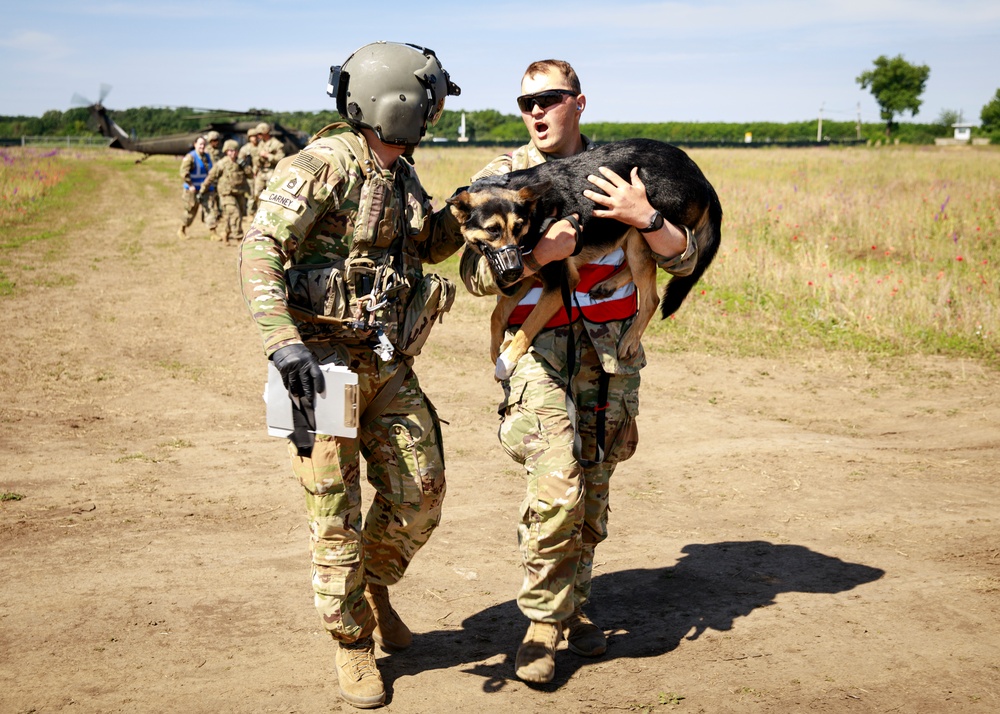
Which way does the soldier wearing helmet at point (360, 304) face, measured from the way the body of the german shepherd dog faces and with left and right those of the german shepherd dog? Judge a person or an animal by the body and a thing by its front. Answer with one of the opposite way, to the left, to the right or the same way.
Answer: to the left

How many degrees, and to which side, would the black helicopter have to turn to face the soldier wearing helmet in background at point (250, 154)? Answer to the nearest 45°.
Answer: approximately 90° to its right

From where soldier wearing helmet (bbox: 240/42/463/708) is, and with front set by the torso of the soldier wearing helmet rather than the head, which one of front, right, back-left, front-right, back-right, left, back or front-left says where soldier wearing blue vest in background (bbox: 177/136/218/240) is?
back-left

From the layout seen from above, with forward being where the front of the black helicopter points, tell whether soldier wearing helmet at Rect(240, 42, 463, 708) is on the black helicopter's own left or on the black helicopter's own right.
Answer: on the black helicopter's own right

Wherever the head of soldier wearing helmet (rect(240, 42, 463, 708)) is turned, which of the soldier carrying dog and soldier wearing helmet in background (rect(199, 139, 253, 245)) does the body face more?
the soldier carrying dog

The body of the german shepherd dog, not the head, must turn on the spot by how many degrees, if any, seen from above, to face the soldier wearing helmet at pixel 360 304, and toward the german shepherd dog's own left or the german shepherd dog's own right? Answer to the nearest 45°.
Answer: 0° — it already faces them

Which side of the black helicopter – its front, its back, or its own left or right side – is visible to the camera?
right

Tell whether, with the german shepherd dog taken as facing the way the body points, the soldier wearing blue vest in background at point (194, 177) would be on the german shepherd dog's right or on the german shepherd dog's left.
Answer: on the german shepherd dog's right

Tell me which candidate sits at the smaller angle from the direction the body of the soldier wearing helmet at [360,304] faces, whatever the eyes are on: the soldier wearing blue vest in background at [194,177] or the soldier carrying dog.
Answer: the soldier carrying dog

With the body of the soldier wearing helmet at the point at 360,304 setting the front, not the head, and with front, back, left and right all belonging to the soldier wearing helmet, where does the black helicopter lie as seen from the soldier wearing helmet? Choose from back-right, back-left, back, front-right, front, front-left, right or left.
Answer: back-left

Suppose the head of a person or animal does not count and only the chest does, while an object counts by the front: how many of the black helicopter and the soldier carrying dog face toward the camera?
1
